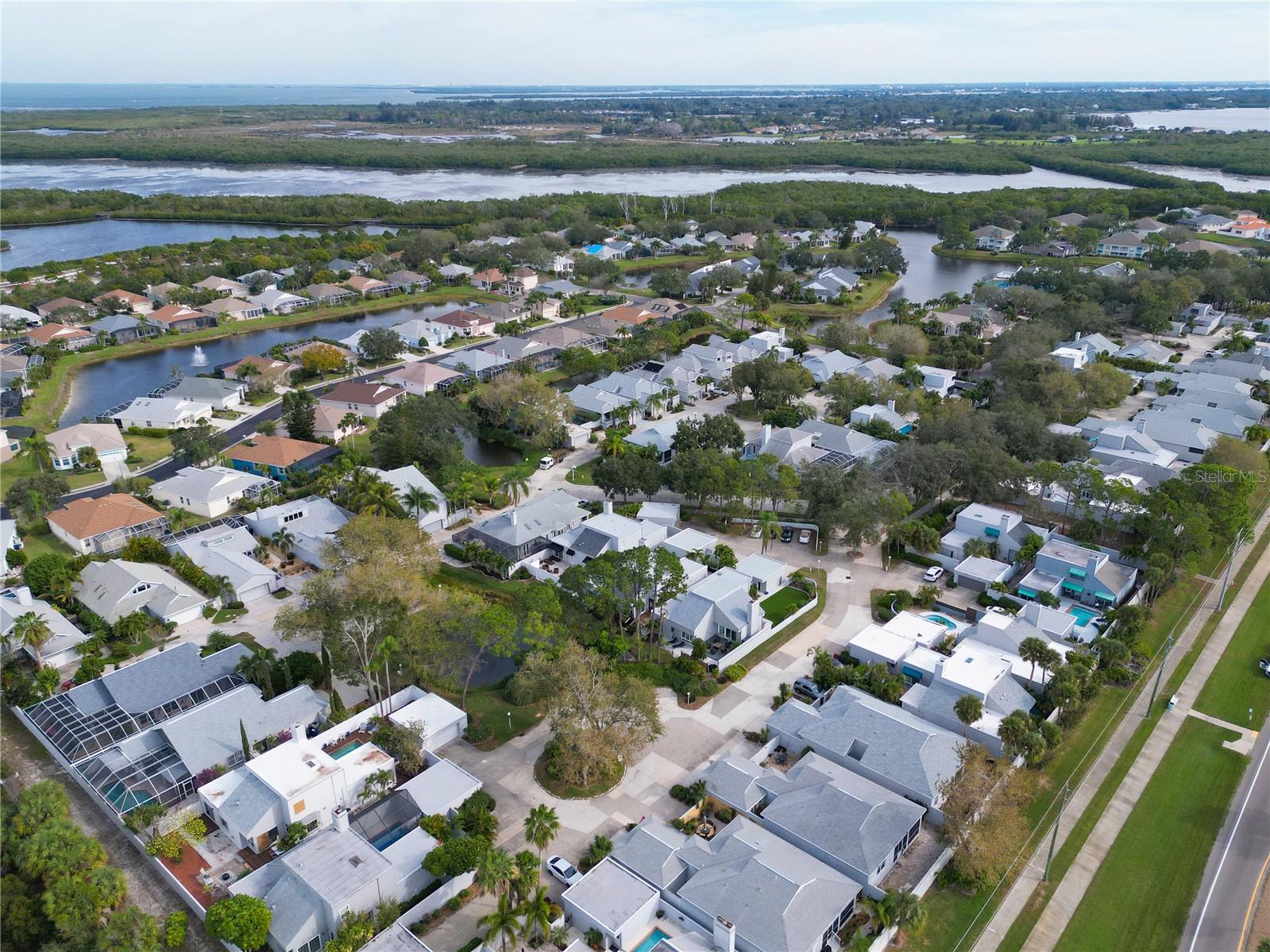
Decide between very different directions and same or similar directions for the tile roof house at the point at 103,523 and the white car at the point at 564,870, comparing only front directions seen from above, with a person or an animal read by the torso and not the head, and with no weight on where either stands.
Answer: very different directions

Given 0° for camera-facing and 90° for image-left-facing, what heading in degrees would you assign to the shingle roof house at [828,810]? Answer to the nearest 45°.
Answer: approximately 135°

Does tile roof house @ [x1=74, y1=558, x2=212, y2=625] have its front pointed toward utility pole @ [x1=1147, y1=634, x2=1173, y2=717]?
yes

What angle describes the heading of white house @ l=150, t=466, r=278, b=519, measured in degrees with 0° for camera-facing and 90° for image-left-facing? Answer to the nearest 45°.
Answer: approximately 135°

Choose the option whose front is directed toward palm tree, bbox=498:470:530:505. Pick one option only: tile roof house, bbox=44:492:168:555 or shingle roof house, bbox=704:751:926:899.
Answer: shingle roof house, bbox=704:751:926:899

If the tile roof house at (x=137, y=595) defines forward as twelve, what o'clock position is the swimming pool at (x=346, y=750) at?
The swimming pool is roughly at 1 o'clock from the tile roof house.

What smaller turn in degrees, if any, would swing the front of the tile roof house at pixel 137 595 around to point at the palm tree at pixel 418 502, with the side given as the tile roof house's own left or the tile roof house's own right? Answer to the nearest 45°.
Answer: approximately 45° to the tile roof house's own left

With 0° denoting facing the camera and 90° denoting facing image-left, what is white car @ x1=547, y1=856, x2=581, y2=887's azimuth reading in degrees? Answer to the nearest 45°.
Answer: approximately 315°

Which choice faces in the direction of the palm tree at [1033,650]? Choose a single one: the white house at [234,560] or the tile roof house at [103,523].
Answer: the white house
